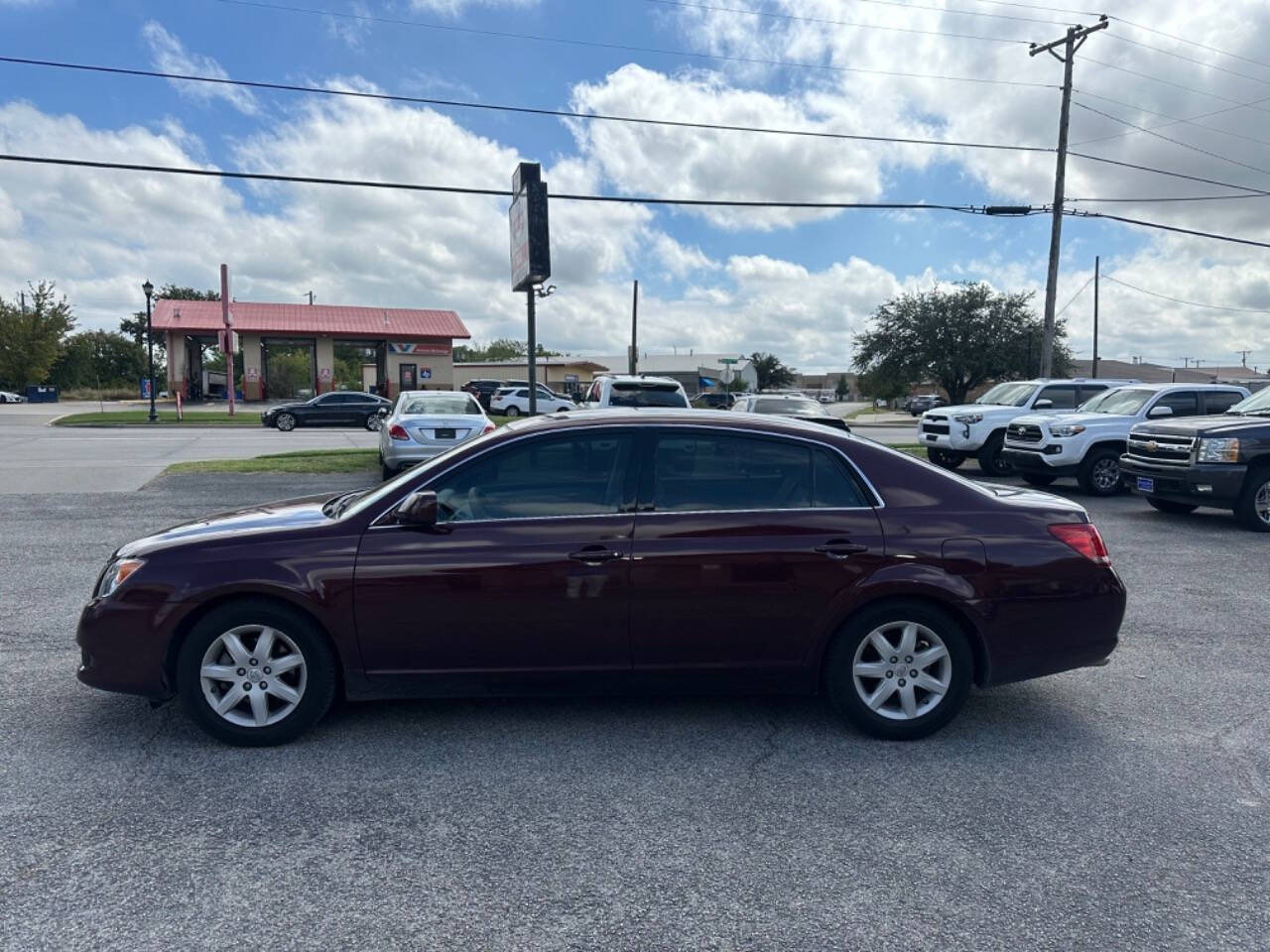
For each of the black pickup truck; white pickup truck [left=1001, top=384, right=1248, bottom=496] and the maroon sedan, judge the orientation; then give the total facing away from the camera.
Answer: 0

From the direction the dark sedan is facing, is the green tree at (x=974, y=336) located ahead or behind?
behind

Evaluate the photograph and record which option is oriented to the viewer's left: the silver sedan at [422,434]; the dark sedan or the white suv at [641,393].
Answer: the dark sedan

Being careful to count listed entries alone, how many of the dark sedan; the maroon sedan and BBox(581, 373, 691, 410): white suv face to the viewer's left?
2

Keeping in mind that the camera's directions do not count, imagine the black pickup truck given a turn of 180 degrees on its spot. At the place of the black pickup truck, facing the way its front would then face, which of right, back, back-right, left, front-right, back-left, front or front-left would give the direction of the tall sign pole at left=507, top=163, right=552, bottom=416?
back-left

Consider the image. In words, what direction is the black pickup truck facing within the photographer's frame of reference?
facing the viewer and to the left of the viewer

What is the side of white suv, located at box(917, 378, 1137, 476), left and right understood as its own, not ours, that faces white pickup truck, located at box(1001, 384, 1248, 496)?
left

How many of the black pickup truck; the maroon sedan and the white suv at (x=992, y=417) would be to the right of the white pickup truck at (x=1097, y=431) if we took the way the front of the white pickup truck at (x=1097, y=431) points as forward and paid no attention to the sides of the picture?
1

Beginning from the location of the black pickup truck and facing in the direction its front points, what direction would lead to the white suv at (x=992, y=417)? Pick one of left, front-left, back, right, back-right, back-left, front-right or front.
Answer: right

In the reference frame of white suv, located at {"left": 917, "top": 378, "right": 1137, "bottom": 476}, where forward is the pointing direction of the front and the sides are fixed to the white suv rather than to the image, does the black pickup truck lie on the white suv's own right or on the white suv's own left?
on the white suv's own left

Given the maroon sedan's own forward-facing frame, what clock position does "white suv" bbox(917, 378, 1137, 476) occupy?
The white suv is roughly at 4 o'clock from the maroon sedan.

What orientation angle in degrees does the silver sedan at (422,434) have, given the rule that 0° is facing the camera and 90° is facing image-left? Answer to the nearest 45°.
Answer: approximately 180°

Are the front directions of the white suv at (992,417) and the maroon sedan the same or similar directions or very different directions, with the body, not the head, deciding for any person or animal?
same or similar directions

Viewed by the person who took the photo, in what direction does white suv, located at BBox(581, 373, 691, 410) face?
facing away from the viewer

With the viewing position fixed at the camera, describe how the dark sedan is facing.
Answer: facing to the left of the viewer
